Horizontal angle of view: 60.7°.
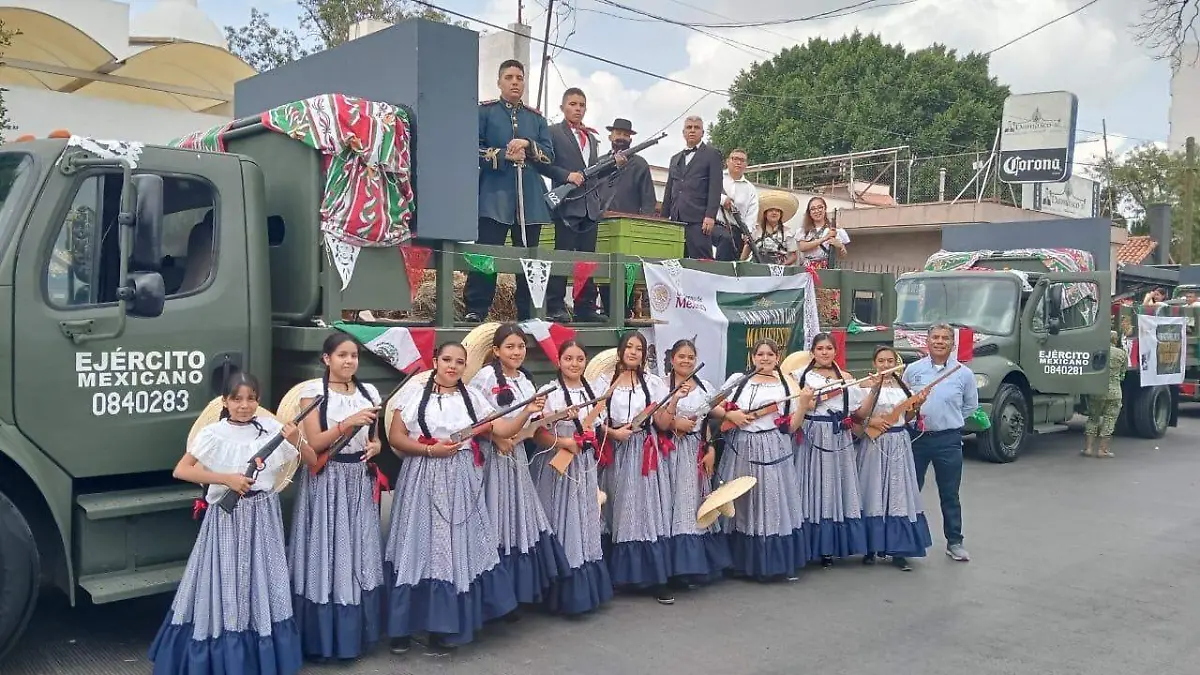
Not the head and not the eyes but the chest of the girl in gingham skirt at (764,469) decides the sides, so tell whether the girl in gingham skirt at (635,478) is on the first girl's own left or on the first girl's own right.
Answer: on the first girl's own right

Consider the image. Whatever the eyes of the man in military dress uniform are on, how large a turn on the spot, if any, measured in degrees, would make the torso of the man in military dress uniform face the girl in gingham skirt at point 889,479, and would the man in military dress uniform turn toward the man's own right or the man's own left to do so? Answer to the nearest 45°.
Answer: approximately 90° to the man's own left

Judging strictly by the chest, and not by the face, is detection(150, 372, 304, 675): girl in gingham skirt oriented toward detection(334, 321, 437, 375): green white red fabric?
no

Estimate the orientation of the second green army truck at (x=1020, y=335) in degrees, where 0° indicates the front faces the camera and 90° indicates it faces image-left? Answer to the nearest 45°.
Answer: approximately 45°

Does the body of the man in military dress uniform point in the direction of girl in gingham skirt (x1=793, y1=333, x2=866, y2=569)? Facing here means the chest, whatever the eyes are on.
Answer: no

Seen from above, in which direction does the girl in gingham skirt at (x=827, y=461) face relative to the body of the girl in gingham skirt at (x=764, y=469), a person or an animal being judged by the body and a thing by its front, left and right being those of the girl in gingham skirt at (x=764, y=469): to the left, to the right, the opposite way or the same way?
the same way

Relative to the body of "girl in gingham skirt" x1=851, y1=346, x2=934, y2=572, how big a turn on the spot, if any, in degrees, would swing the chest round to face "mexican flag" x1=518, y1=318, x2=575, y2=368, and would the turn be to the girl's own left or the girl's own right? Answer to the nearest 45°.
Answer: approximately 45° to the girl's own right

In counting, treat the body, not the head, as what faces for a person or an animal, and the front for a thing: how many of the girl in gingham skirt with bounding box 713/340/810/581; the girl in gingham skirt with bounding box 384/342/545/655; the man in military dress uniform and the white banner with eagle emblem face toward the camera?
4

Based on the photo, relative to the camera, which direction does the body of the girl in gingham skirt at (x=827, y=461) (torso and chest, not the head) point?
toward the camera

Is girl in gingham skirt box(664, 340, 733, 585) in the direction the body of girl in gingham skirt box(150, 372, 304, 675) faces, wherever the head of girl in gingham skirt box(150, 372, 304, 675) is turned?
no

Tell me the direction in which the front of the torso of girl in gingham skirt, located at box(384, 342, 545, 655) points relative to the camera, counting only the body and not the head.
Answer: toward the camera

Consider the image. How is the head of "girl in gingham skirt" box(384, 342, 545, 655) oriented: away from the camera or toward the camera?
toward the camera

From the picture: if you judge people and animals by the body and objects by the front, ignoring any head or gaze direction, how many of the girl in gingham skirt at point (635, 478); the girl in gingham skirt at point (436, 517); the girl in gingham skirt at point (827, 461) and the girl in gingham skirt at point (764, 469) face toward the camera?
4

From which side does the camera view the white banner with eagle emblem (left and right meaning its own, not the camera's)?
front
